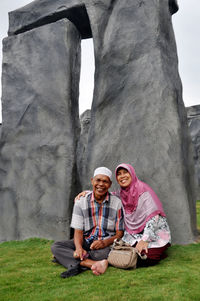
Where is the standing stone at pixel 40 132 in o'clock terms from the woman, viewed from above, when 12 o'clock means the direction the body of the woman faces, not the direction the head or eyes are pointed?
The standing stone is roughly at 3 o'clock from the woman.

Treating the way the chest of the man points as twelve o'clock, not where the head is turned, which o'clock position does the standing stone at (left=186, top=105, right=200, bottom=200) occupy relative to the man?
The standing stone is roughly at 7 o'clock from the man.
